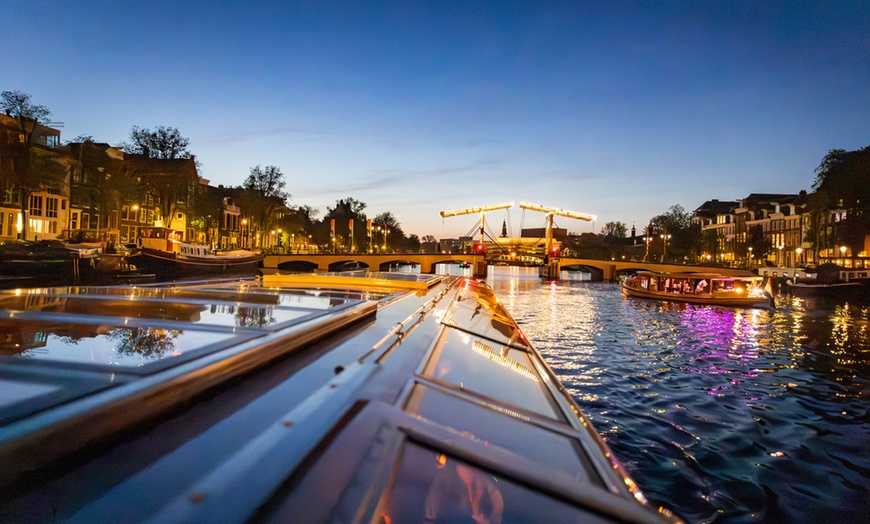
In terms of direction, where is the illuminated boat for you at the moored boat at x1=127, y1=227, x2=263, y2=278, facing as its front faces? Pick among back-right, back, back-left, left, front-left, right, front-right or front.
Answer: front-right

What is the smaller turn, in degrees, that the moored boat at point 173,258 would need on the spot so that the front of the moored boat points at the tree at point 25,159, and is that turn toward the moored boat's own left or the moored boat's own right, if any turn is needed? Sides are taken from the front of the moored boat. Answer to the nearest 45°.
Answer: approximately 180°

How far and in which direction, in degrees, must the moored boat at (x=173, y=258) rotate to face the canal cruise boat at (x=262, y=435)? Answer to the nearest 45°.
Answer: approximately 90° to its right

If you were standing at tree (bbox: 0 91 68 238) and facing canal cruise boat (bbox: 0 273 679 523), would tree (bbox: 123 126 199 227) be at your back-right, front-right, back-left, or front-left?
back-left
